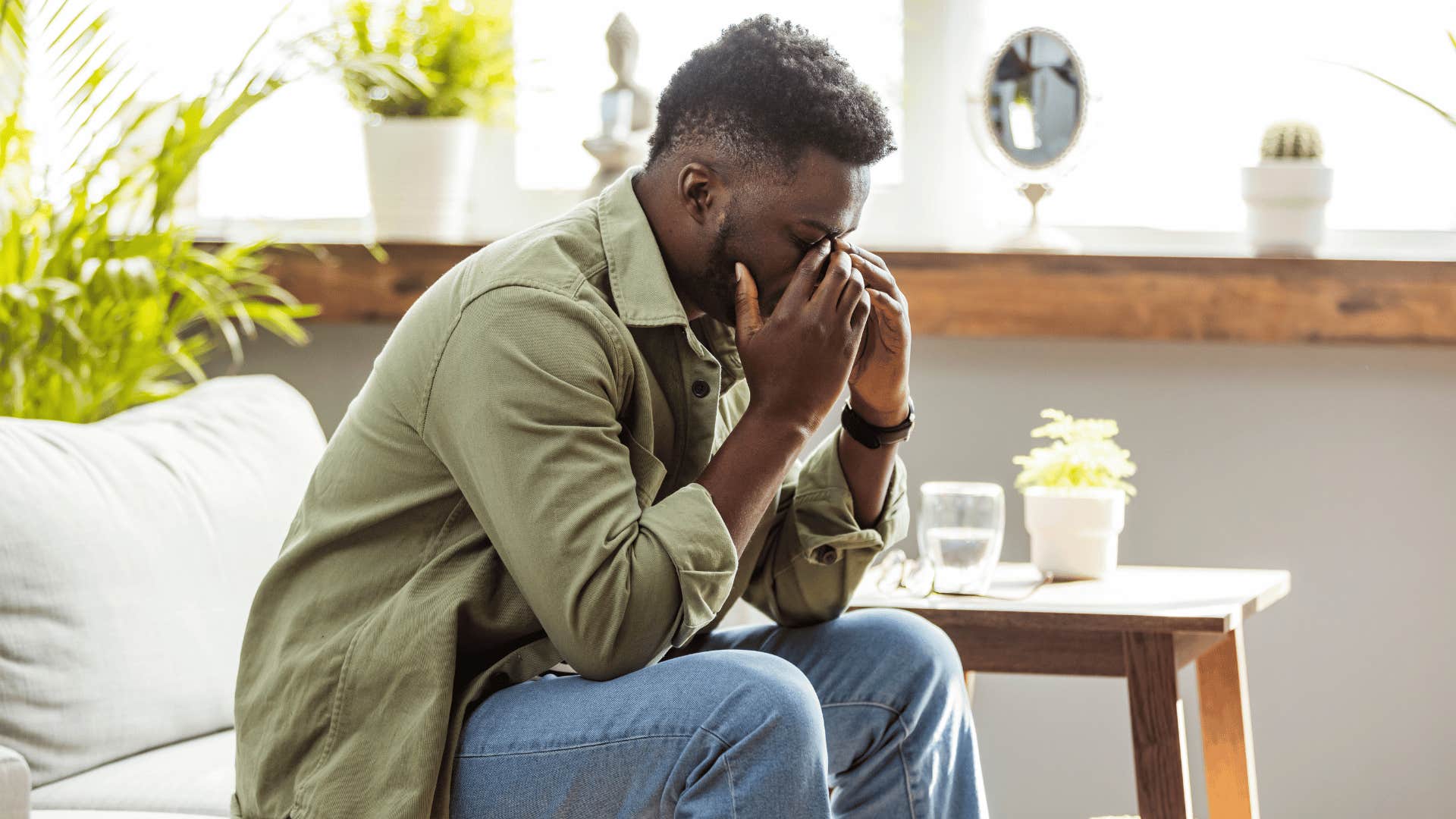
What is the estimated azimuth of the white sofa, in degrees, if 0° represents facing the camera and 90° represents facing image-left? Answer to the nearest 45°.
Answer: approximately 315°

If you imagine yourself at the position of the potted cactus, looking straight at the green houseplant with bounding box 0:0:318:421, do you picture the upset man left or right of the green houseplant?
left

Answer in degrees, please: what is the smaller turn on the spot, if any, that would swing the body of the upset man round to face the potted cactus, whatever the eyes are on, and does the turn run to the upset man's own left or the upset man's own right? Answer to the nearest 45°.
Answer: approximately 45° to the upset man's own left

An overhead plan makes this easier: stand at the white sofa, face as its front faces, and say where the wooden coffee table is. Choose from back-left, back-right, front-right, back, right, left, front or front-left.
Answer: front-left

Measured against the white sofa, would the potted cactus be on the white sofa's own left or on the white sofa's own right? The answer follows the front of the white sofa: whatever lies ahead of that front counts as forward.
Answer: on the white sofa's own left

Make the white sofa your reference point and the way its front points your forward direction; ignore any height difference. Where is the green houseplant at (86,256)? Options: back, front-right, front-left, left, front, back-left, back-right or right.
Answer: back-left

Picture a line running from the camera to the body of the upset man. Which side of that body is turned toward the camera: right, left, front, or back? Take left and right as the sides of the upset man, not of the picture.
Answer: right
